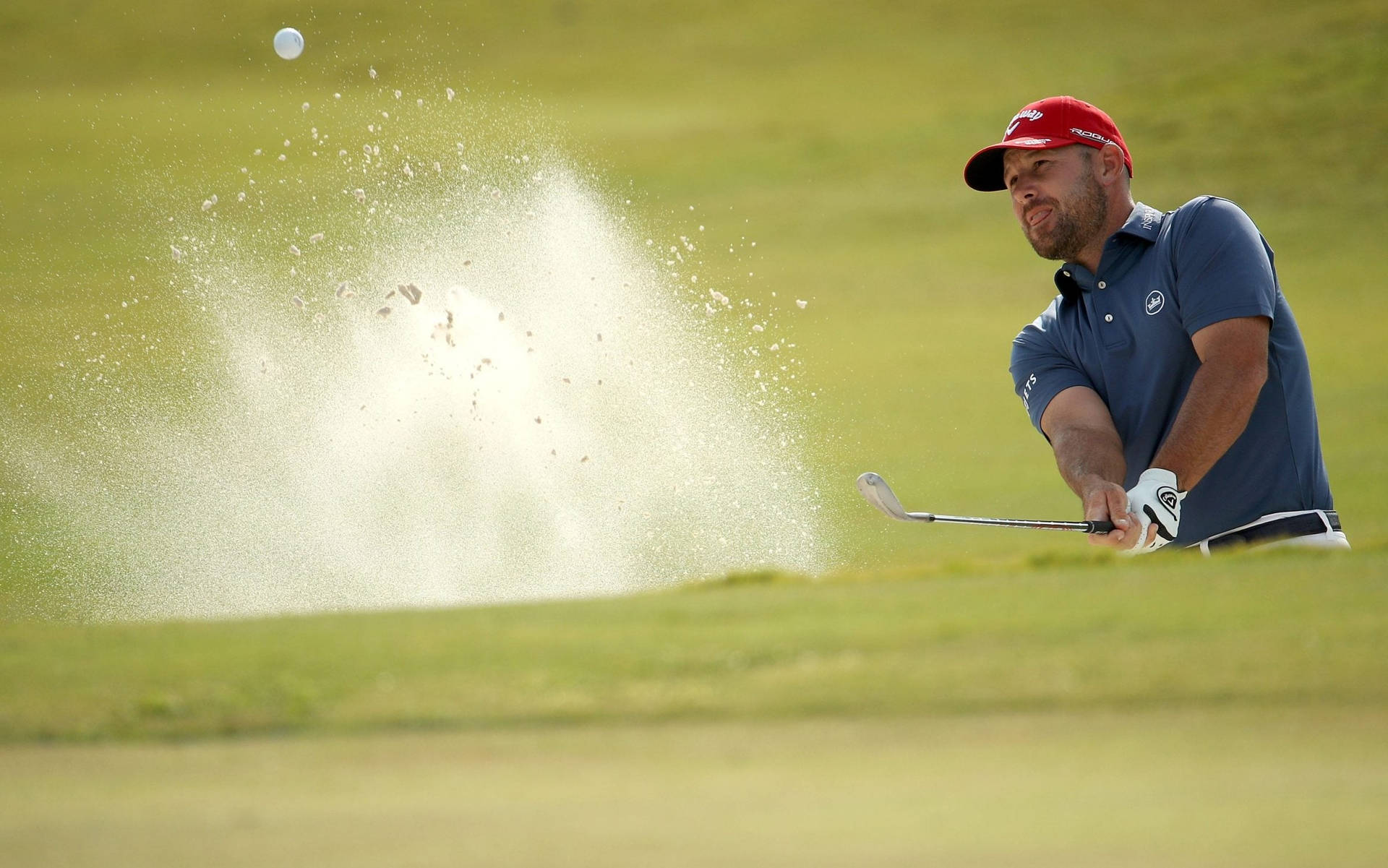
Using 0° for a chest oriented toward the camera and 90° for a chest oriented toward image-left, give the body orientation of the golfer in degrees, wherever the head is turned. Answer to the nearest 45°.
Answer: approximately 45°
